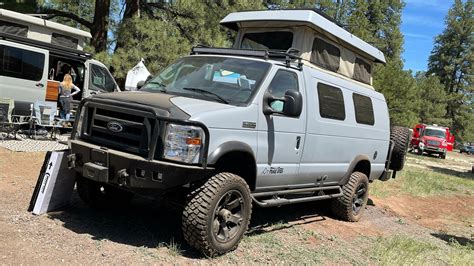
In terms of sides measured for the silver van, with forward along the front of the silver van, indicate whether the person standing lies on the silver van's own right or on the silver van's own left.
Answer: on the silver van's own right

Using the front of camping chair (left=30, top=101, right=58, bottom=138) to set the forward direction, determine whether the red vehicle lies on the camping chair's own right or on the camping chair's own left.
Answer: on the camping chair's own left

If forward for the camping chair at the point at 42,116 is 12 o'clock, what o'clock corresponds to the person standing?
The person standing is roughly at 7 o'clock from the camping chair.

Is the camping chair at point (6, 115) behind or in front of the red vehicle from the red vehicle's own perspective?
in front

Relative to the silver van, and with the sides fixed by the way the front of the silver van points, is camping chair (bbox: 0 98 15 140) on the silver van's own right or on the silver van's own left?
on the silver van's own right

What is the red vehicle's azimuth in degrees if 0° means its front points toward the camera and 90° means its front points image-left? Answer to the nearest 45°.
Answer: approximately 45°

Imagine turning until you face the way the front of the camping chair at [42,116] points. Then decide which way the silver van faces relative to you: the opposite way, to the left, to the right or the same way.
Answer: to the right

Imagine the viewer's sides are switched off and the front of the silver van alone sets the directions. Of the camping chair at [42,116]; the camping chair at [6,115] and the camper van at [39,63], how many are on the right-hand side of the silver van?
3

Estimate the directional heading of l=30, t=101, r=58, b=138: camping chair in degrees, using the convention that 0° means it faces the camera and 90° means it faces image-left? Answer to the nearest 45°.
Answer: approximately 0°

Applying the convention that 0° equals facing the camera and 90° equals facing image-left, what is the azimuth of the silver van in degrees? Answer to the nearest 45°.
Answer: approximately 45°

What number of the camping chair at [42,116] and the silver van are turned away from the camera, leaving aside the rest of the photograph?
0

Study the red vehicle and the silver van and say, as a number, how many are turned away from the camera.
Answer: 0
